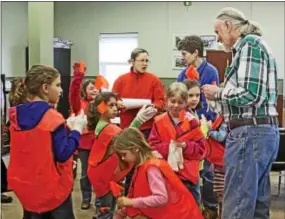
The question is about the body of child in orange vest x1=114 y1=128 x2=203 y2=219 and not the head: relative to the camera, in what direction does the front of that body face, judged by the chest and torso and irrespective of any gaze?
to the viewer's left

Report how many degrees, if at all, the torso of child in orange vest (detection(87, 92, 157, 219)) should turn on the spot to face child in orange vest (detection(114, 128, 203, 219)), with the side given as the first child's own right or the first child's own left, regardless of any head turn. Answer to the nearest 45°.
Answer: approximately 90° to the first child's own right

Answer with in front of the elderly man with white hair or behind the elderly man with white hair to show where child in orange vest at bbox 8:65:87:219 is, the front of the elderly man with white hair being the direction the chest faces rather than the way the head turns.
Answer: in front

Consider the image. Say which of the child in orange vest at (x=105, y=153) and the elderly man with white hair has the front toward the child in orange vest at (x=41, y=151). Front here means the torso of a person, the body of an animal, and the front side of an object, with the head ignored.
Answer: the elderly man with white hair

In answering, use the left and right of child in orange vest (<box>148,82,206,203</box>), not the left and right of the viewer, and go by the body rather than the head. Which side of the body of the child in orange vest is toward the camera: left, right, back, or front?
front

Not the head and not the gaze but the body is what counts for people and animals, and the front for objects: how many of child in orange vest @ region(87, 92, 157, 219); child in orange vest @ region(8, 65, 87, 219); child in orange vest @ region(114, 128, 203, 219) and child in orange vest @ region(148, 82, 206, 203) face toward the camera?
1

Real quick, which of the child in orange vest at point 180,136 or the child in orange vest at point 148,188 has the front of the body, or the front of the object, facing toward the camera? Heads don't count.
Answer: the child in orange vest at point 180,136

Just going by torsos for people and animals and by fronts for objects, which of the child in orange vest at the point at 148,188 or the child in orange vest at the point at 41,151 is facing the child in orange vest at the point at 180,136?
the child in orange vest at the point at 41,151

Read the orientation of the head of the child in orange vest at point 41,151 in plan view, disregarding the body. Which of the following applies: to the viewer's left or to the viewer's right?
to the viewer's right

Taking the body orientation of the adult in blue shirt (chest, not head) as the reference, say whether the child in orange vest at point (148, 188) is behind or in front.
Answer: in front

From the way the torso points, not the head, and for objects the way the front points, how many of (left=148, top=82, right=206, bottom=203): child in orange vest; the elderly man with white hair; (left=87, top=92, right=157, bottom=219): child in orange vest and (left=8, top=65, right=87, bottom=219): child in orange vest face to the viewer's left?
1

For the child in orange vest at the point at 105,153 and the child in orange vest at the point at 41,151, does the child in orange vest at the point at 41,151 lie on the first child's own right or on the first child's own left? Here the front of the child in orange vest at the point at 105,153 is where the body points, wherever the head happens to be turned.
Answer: on the first child's own right

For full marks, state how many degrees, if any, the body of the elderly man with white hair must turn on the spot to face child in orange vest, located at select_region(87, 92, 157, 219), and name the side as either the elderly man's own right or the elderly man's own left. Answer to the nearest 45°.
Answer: approximately 45° to the elderly man's own right
